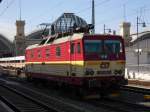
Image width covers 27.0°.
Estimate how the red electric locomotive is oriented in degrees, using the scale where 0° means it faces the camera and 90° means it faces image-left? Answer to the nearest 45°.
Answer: approximately 315°
